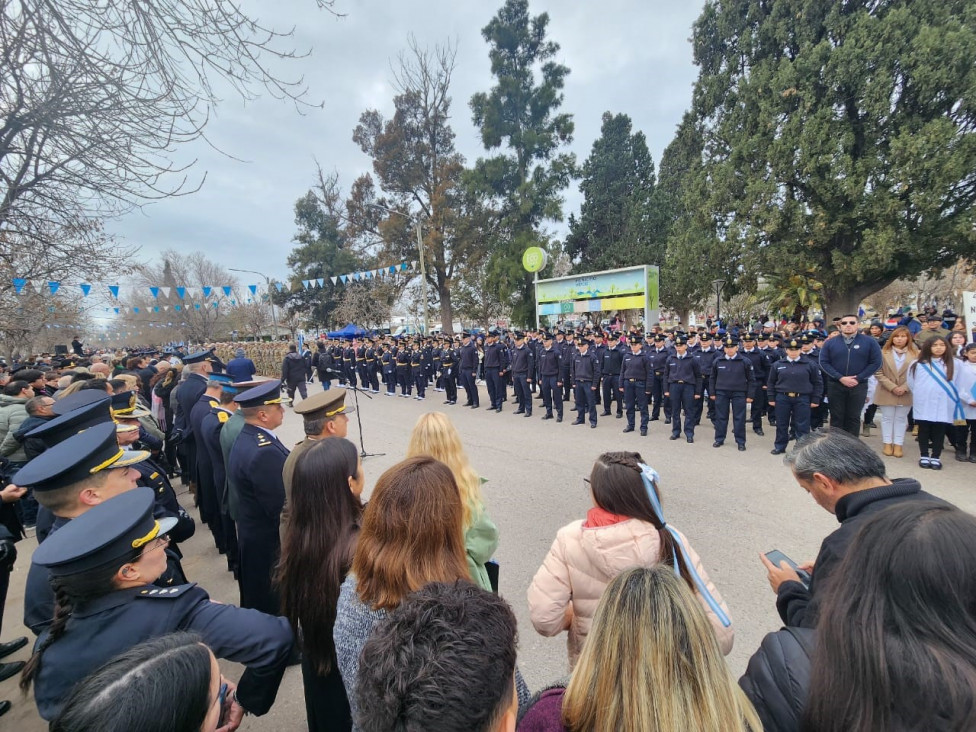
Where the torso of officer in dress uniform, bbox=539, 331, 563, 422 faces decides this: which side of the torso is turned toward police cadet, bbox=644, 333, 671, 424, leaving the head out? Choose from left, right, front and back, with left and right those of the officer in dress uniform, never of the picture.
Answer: left

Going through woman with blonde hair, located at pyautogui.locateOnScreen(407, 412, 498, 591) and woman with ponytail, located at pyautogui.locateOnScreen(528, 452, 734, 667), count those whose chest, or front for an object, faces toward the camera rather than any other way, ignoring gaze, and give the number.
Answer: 0

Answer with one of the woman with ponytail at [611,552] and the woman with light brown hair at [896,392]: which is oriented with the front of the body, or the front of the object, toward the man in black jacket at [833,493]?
the woman with light brown hair

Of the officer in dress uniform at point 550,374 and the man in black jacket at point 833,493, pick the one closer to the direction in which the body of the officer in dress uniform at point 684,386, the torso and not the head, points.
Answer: the man in black jacket

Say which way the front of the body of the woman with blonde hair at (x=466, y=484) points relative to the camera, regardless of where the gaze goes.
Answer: away from the camera

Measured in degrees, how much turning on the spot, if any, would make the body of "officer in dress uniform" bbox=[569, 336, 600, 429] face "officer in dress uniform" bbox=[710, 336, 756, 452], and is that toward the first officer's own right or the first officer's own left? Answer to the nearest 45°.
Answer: approximately 90° to the first officer's own left

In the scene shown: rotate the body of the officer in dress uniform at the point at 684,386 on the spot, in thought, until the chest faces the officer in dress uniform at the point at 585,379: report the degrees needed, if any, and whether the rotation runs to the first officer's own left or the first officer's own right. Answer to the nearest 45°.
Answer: approximately 90° to the first officer's own right

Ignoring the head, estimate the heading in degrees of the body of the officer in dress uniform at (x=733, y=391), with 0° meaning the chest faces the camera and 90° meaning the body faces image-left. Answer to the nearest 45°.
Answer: approximately 0°

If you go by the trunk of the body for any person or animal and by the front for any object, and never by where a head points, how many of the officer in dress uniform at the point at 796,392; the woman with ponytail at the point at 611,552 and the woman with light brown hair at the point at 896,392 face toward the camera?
2

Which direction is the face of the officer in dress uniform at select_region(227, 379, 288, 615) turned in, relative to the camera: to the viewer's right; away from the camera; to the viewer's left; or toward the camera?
to the viewer's right

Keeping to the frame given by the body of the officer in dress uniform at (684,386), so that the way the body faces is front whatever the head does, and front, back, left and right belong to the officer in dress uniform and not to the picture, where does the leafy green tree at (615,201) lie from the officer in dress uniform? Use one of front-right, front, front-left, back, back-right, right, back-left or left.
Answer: back
